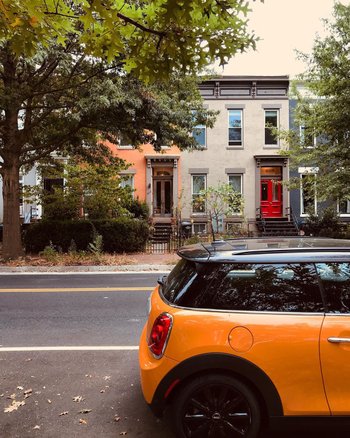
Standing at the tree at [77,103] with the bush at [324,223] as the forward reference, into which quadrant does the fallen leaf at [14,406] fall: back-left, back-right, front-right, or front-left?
back-right

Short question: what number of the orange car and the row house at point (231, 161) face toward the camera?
1

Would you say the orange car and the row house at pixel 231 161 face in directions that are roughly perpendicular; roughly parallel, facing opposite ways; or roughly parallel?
roughly perpendicular

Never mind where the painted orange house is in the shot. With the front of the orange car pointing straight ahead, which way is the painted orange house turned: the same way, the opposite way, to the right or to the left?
to the right

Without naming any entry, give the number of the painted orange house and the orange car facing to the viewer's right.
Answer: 1

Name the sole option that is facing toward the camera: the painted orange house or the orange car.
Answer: the painted orange house

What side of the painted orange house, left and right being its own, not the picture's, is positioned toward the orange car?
front

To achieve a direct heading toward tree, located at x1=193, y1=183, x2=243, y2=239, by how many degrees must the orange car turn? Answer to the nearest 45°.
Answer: approximately 90° to its left

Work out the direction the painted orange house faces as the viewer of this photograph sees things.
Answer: facing the viewer

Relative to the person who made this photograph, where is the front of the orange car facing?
facing to the right of the viewer

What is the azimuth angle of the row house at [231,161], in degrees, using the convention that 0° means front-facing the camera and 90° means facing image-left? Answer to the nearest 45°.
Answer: approximately 0°

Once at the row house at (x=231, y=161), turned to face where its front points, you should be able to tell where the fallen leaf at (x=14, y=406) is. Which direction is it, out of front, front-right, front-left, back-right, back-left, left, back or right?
front

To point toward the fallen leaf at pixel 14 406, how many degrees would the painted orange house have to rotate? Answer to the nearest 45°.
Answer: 0° — it already faces it

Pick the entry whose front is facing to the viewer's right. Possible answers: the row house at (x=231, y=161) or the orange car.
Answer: the orange car

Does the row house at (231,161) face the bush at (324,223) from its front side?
no
